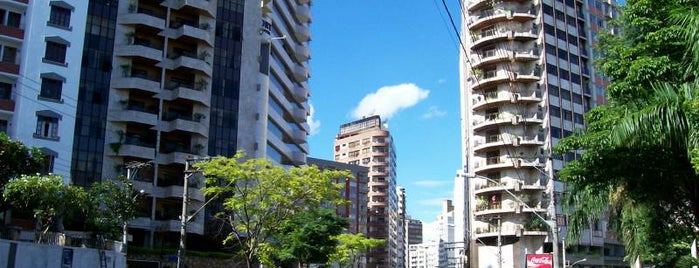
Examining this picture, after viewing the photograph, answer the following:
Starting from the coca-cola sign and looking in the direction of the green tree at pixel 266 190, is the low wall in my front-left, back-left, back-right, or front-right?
front-left

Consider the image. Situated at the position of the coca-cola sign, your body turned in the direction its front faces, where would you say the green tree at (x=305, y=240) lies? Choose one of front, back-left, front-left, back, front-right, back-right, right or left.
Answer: back-right

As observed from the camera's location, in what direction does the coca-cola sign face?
facing the viewer

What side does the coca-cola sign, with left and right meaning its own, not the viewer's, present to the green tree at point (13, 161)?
right

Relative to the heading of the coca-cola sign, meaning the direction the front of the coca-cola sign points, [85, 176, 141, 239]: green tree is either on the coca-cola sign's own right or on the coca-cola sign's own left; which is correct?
on the coca-cola sign's own right

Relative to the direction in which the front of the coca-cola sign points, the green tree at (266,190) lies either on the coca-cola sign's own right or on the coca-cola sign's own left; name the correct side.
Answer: on the coca-cola sign's own right

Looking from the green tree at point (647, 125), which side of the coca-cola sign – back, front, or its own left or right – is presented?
front

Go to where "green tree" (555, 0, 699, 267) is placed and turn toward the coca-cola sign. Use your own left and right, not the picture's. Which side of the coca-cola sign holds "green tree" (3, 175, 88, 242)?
left

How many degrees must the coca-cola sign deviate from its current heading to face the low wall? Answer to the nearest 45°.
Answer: approximately 90° to its right

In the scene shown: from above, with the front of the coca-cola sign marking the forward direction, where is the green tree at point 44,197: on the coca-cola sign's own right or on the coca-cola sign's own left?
on the coca-cola sign's own right

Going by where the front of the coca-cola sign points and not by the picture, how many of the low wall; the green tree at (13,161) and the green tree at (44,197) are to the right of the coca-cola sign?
3
